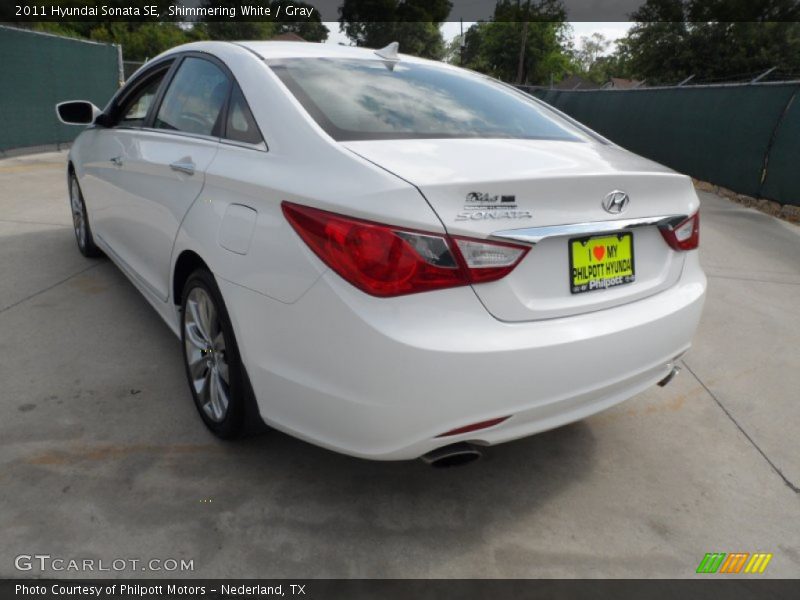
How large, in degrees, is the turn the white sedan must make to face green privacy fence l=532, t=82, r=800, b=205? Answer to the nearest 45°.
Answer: approximately 90° to its right

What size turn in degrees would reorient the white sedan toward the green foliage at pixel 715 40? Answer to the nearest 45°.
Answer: approximately 90° to its right

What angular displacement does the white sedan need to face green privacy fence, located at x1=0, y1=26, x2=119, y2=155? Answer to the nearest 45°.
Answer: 0° — it already faces it

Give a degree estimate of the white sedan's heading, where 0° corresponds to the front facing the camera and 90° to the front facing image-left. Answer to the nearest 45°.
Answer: approximately 135°

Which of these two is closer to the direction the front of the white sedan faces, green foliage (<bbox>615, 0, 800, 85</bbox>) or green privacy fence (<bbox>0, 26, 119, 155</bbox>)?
the green privacy fence
